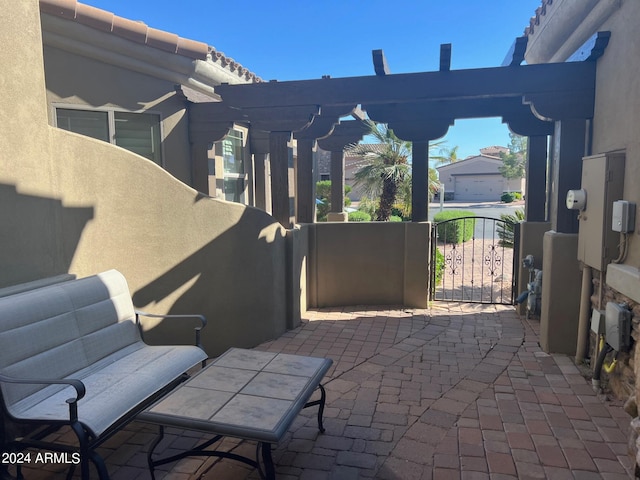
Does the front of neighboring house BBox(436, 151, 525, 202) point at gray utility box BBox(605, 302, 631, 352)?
yes

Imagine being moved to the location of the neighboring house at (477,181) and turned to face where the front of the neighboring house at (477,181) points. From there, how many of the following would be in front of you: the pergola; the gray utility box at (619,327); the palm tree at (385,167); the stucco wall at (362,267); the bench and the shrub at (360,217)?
6

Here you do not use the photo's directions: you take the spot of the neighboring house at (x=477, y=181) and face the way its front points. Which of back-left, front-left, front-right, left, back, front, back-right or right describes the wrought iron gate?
front

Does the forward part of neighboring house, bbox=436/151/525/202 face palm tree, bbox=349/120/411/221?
yes

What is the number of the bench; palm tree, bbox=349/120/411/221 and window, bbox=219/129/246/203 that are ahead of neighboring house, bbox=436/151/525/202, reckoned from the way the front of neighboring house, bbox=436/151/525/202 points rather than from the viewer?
3

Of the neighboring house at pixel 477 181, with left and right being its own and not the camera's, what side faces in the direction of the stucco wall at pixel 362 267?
front

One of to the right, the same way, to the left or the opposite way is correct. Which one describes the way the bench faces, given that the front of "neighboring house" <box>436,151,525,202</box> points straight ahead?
to the left

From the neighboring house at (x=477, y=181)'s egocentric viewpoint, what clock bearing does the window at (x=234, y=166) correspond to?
The window is roughly at 12 o'clock from the neighboring house.

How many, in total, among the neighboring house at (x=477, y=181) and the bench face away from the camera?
0

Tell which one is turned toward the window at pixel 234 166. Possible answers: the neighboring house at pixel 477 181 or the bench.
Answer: the neighboring house

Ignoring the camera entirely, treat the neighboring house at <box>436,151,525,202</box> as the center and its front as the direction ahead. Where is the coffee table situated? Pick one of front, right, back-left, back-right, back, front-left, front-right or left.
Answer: front

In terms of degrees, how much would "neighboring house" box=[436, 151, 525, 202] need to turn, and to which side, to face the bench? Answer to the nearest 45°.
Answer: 0° — it already faces it

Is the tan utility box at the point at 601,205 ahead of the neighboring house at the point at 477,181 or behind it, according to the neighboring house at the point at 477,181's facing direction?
ahead

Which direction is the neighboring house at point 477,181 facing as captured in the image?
toward the camera

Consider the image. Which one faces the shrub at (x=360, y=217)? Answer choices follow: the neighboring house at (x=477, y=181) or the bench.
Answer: the neighboring house

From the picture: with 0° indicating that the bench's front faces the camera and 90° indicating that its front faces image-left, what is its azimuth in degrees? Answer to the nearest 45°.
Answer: approximately 315°

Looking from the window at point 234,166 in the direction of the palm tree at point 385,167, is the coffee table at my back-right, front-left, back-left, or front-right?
back-right

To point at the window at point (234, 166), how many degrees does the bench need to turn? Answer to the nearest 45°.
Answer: approximately 90° to its left
